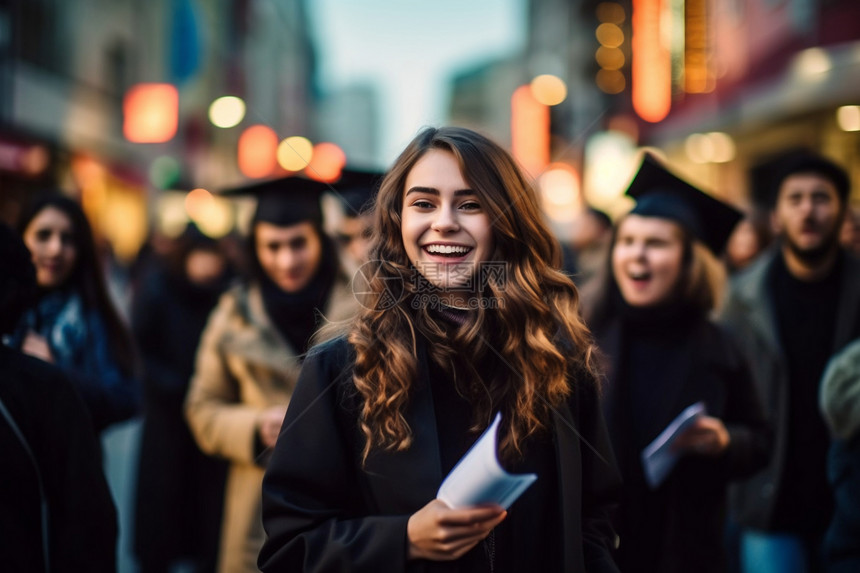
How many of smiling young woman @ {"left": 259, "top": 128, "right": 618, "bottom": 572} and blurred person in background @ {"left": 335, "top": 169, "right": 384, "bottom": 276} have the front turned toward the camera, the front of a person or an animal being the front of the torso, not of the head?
2

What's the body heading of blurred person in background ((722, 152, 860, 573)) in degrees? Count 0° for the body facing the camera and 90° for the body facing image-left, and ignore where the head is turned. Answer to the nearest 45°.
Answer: approximately 0°

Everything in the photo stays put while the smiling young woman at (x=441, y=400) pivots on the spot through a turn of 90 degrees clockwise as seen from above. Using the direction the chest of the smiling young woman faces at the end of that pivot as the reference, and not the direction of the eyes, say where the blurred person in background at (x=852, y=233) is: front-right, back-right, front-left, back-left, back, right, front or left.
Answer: back-right

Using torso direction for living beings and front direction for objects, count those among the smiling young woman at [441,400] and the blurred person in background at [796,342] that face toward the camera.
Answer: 2

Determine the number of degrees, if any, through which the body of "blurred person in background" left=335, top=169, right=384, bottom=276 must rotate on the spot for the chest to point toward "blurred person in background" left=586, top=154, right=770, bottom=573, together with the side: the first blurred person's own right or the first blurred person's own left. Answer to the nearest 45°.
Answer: approximately 45° to the first blurred person's own left

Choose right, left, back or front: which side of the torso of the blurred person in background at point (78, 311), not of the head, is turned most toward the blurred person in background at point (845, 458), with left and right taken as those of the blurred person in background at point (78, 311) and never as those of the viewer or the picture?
left

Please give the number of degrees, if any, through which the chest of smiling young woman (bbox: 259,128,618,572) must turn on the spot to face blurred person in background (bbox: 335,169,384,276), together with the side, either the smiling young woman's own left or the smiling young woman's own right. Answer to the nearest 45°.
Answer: approximately 180°
